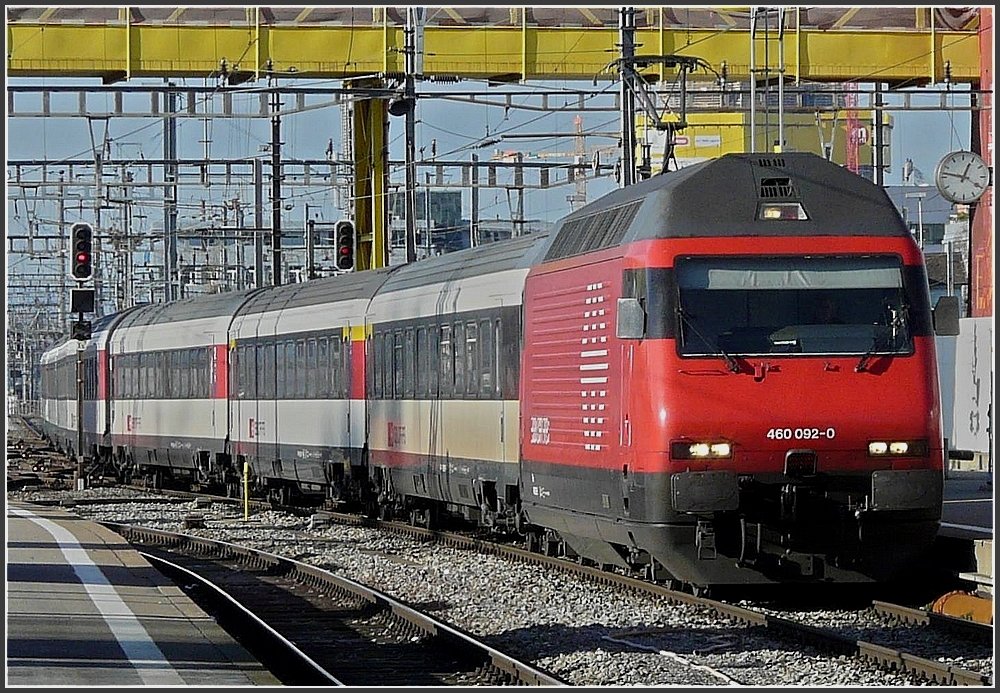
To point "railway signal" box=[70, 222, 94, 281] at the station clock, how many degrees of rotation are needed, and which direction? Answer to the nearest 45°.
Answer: approximately 45° to its left

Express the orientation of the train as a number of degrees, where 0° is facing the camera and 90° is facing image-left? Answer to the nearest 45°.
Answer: approximately 315°

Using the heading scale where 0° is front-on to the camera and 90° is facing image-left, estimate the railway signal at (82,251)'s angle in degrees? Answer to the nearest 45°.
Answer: approximately 0°

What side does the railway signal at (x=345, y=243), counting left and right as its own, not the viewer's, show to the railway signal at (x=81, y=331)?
right

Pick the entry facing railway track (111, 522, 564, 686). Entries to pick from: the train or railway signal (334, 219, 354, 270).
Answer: the railway signal

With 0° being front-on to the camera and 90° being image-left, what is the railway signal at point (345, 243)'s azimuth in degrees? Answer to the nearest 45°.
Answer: approximately 0°

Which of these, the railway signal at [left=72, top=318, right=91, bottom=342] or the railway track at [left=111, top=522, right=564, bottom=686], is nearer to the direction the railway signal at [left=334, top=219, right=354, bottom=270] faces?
the railway track

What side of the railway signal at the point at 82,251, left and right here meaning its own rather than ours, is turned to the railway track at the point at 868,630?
front

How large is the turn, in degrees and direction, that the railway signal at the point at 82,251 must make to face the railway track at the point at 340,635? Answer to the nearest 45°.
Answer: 0° — it already faces it

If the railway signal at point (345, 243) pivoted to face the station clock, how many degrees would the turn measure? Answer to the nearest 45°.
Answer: approximately 45° to its left

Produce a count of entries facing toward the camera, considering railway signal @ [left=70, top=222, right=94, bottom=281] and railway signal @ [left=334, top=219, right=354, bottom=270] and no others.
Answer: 2

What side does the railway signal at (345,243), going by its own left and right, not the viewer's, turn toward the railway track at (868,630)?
front

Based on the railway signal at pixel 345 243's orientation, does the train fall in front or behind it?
in front

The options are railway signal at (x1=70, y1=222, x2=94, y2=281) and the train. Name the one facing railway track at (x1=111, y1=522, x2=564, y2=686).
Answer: the railway signal
